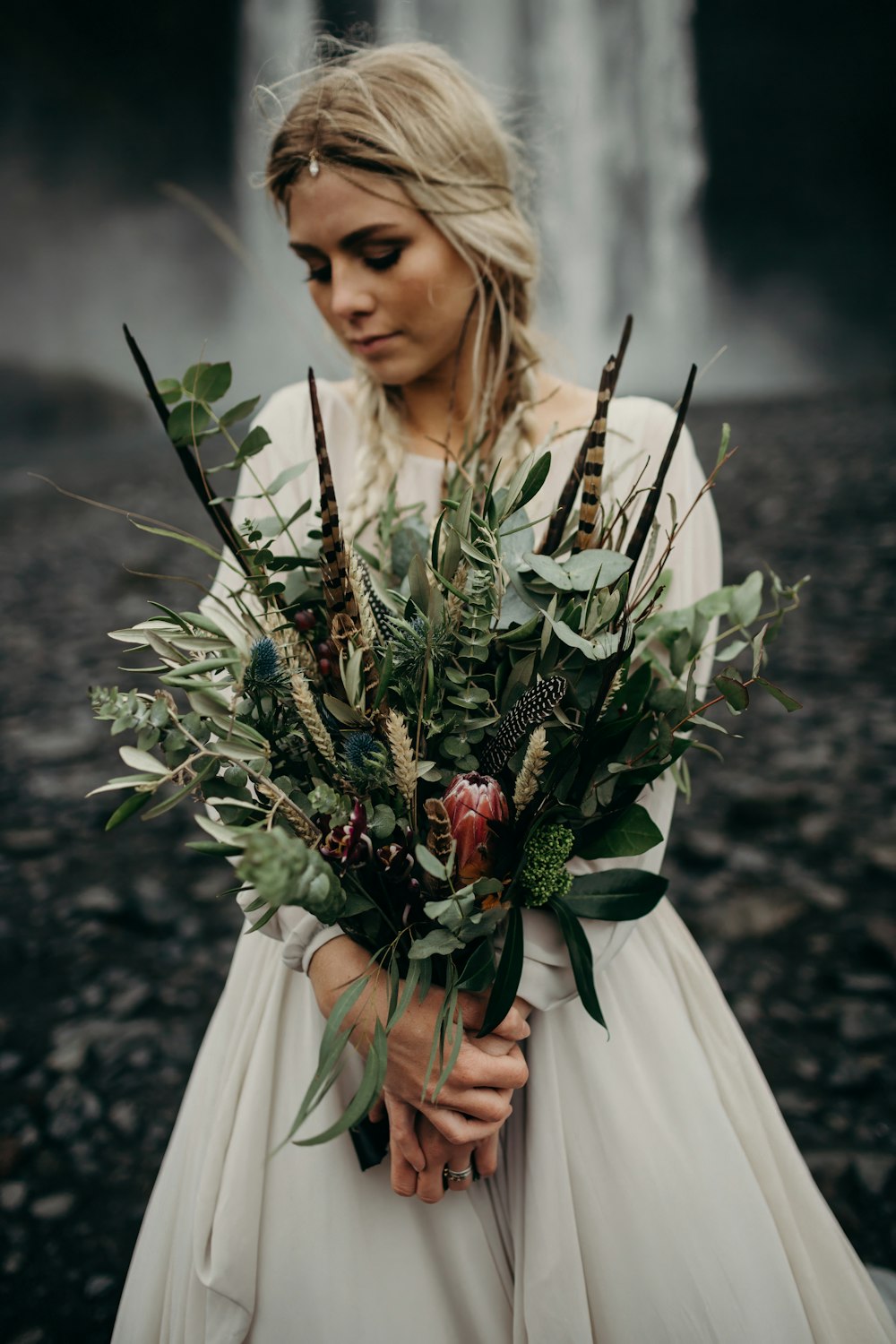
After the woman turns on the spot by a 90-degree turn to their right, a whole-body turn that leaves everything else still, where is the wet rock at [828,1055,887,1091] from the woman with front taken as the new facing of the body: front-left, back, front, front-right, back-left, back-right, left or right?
back-right

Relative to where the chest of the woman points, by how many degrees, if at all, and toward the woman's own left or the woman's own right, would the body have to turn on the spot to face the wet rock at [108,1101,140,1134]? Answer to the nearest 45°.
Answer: approximately 135° to the woman's own right

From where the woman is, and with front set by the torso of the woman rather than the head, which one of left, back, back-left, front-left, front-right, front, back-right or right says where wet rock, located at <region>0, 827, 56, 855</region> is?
back-right

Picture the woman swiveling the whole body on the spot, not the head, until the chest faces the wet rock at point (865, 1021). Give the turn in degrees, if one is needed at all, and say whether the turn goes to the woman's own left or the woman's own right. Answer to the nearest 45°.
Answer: approximately 135° to the woman's own left

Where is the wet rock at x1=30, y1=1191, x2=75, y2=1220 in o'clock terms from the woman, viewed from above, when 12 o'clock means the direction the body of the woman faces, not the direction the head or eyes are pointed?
The wet rock is roughly at 4 o'clock from the woman.

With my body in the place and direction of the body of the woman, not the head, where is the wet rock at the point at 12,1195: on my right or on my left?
on my right

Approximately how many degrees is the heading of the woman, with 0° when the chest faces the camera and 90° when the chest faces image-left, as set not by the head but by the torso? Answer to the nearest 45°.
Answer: approximately 0°

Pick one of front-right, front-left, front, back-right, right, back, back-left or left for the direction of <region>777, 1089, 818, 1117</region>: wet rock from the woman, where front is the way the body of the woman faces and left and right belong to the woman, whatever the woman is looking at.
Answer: back-left

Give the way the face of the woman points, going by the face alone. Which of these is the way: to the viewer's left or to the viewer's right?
to the viewer's left

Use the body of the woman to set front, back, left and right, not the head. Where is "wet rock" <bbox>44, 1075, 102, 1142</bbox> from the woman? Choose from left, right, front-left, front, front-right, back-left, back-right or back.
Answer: back-right

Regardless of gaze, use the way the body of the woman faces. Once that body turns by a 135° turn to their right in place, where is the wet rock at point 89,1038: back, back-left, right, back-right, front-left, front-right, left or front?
front
